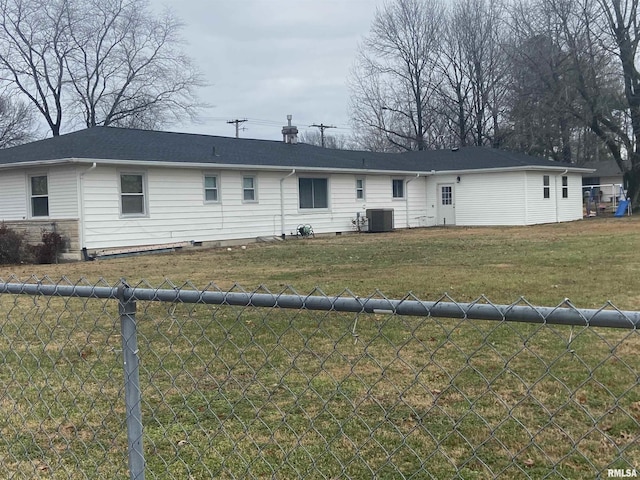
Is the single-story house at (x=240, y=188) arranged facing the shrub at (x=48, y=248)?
no

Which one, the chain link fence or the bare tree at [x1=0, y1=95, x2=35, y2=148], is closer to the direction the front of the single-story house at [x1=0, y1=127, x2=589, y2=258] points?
the bare tree

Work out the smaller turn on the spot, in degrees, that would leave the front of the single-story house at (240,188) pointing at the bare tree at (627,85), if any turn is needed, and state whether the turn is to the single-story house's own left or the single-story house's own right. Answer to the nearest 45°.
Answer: approximately 90° to the single-story house's own right

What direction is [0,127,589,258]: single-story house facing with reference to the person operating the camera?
facing away from the viewer and to the left of the viewer

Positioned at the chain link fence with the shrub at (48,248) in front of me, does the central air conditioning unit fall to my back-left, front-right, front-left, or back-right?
front-right

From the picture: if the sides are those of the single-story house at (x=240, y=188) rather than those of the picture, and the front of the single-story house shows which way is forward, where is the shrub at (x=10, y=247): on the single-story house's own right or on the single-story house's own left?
on the single-story house's own left

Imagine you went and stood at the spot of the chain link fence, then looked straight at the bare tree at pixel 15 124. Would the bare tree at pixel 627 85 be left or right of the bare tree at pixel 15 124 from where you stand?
right

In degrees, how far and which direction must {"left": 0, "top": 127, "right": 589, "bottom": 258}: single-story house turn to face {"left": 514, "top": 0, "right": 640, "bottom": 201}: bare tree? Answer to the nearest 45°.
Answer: approximately 90° to its right

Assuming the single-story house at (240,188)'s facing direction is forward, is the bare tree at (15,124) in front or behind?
in front

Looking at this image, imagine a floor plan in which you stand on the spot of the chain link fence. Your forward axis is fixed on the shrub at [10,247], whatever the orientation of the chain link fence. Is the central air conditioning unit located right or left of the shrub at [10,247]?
right

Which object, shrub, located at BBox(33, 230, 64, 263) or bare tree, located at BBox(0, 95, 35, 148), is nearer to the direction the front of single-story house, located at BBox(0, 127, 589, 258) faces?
the bare tree
